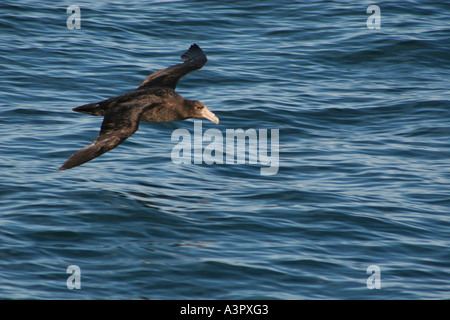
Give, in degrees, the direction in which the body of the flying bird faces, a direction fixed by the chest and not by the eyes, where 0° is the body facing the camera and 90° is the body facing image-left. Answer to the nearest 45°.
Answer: approximately 270°
